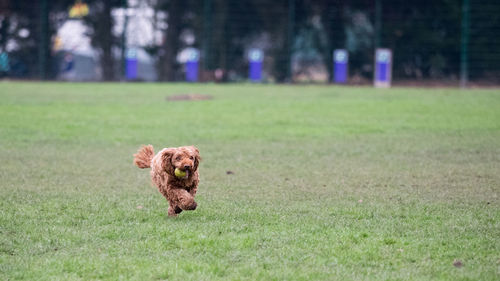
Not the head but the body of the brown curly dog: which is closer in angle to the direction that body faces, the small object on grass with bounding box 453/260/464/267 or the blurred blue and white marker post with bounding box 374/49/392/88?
the small object on grass

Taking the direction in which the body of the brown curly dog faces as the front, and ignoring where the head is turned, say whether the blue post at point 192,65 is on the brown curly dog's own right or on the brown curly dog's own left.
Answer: on the brown curly dog's own left

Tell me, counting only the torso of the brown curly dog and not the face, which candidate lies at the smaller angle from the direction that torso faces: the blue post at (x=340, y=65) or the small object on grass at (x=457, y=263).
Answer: the small object on grass

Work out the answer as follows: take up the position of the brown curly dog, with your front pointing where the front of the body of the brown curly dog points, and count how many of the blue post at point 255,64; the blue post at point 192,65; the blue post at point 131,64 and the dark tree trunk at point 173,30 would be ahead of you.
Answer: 0

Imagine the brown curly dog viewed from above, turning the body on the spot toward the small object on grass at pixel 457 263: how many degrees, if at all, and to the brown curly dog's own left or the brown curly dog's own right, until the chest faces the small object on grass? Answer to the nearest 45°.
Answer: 0° — it already faces it

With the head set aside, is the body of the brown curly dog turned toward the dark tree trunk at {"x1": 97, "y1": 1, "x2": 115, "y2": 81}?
no

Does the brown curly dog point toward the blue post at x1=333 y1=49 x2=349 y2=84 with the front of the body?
no

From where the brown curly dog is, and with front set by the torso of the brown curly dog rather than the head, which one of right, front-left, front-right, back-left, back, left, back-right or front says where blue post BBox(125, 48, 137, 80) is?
back-left

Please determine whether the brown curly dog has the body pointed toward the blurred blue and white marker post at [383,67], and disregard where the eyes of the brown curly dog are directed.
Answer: no

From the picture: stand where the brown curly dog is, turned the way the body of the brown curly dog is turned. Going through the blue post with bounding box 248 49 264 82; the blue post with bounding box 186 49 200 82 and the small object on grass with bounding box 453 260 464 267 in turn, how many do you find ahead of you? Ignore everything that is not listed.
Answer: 1

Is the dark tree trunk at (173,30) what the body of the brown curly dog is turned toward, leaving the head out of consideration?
no

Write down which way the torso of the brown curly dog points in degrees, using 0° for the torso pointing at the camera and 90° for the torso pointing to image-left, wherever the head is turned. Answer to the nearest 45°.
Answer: approximately 315°

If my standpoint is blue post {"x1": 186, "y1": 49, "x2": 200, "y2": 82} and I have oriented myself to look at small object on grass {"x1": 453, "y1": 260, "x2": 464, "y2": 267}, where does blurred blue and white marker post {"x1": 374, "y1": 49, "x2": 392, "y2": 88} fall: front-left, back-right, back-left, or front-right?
front-left
